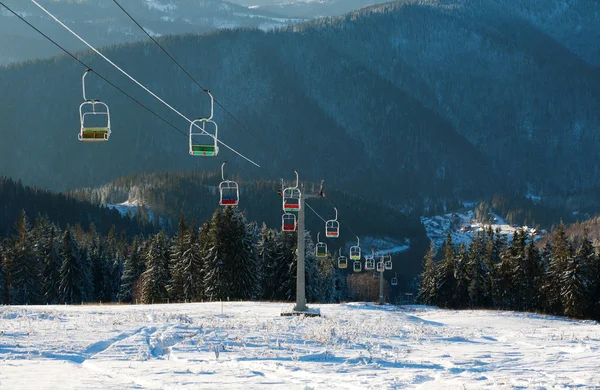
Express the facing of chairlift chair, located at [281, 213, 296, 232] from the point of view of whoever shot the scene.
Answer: facing the viewer

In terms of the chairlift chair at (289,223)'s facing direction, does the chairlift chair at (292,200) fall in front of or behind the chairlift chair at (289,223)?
in front

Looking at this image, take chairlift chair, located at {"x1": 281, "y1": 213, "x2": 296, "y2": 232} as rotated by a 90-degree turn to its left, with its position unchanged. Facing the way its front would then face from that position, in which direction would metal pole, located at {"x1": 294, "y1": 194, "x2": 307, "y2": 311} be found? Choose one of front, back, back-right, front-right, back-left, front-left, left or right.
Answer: right
